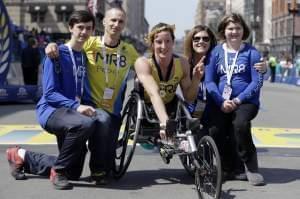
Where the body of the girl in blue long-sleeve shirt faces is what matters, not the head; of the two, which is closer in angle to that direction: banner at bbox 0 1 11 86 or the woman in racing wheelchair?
the woman in racing wheelchair

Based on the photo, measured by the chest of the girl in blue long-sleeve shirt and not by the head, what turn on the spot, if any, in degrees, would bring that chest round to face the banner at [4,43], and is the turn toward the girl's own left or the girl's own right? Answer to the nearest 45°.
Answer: approximately 135° to the girl's own right

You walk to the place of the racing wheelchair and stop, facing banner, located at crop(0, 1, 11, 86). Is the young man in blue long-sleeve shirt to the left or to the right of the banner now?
left

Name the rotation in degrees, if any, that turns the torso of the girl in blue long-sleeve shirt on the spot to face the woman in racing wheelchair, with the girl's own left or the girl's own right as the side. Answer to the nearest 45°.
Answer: approximately 45° to the girl's own right

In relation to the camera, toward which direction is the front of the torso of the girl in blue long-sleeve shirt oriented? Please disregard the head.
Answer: toward the camera

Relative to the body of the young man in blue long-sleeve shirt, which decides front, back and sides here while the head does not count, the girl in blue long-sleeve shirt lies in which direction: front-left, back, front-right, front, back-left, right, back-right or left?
front-left

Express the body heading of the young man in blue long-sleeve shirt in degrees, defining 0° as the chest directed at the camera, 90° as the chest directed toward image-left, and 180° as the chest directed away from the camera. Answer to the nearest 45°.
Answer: approximately 315°

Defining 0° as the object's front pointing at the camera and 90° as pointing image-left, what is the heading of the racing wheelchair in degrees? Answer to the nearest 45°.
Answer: approximately 315°

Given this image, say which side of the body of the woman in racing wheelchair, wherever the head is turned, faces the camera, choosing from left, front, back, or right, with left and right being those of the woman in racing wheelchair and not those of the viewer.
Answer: front

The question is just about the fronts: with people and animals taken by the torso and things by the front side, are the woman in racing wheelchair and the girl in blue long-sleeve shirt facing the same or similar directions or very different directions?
same or similar directions

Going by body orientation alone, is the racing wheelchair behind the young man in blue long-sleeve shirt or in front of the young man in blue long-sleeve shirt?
in front

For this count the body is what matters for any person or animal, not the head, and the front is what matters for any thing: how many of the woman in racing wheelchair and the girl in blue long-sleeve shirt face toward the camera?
2

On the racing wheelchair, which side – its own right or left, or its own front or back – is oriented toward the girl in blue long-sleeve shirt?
left
